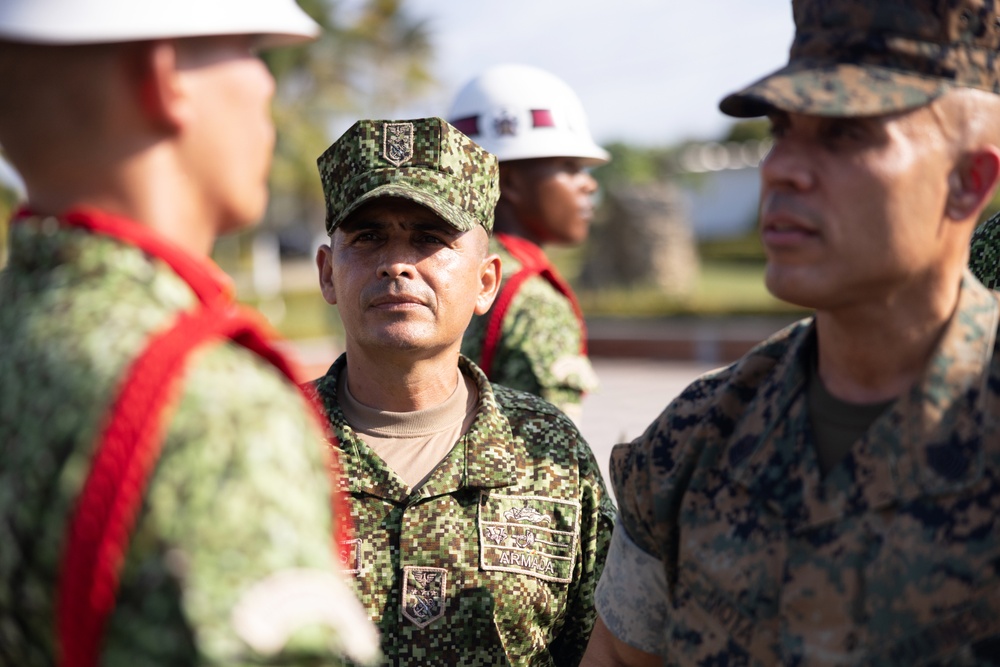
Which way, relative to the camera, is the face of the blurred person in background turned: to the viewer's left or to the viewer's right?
to the viewer's right

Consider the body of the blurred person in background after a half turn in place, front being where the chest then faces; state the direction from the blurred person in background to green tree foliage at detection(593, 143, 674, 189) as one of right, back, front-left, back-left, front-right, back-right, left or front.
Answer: right
